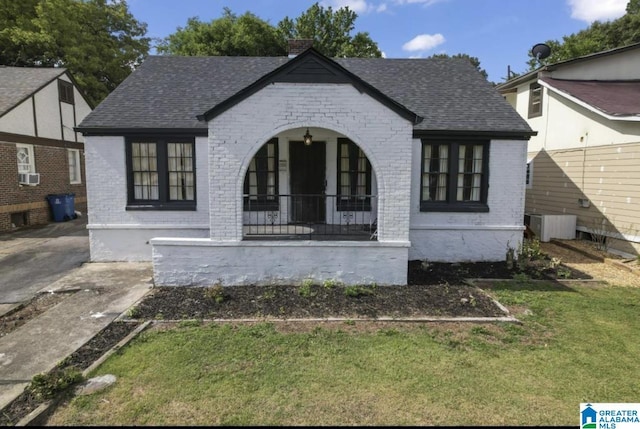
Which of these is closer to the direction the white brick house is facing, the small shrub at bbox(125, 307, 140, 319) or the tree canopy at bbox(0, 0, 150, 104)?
the small shrub

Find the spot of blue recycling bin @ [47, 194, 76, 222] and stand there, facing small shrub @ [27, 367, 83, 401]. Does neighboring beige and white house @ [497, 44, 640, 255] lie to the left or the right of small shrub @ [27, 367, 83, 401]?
left

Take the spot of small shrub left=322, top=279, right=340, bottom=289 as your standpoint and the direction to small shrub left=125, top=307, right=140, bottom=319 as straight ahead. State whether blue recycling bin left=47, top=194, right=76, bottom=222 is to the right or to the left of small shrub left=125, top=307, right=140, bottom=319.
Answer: right

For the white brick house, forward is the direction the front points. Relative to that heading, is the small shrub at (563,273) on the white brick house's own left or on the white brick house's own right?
on the white brick house's own left

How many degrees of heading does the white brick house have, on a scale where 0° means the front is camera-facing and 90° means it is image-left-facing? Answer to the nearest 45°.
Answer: approximately 0°

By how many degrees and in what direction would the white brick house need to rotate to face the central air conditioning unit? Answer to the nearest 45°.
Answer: approximately 90° to its left

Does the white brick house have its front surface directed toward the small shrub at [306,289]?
yes

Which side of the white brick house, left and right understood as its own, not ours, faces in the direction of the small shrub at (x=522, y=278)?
left

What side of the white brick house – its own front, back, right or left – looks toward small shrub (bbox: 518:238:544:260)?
left

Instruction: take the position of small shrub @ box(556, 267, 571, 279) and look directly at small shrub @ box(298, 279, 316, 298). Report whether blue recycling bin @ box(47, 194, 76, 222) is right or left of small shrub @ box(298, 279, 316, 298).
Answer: right
